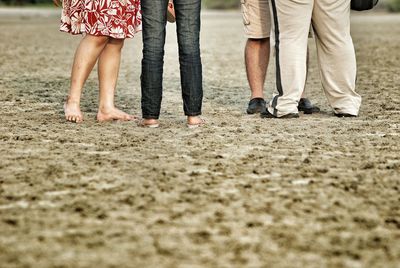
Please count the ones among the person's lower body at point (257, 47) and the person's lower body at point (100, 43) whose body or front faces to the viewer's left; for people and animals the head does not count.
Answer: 0
